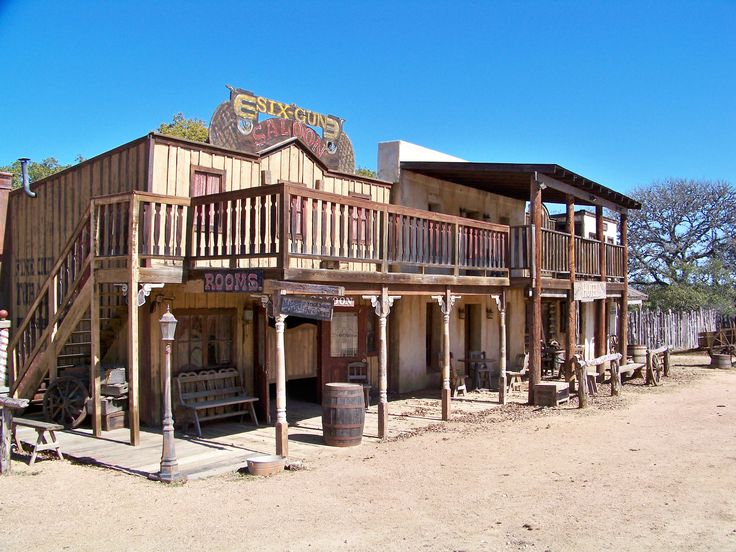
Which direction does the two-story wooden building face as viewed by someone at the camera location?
facing the viewer and to the right of the viewer

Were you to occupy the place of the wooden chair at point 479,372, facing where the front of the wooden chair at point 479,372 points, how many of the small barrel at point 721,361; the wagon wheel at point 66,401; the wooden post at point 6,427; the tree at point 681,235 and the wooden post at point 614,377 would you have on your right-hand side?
2

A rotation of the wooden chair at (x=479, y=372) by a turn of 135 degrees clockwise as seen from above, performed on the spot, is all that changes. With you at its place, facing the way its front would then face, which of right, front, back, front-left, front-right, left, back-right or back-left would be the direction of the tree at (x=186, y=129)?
front-right

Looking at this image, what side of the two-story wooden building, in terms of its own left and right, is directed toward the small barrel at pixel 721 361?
left

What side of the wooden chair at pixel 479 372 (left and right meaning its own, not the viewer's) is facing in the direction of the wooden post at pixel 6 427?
right

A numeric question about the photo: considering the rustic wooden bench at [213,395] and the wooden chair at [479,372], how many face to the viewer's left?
0

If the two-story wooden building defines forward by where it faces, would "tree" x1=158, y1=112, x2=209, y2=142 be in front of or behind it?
behind

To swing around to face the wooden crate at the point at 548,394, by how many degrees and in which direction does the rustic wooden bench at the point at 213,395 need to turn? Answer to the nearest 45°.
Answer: approximately 45° to its left

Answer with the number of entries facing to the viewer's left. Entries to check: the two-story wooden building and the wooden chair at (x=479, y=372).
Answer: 0

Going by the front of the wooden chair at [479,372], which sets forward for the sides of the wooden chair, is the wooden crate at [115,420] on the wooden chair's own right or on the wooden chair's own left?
on the wooden chair's own right

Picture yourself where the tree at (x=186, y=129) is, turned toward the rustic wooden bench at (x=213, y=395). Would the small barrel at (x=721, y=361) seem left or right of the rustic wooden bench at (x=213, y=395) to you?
left

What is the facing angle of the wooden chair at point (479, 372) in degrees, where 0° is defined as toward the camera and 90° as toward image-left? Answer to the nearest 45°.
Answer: approximately 315°
